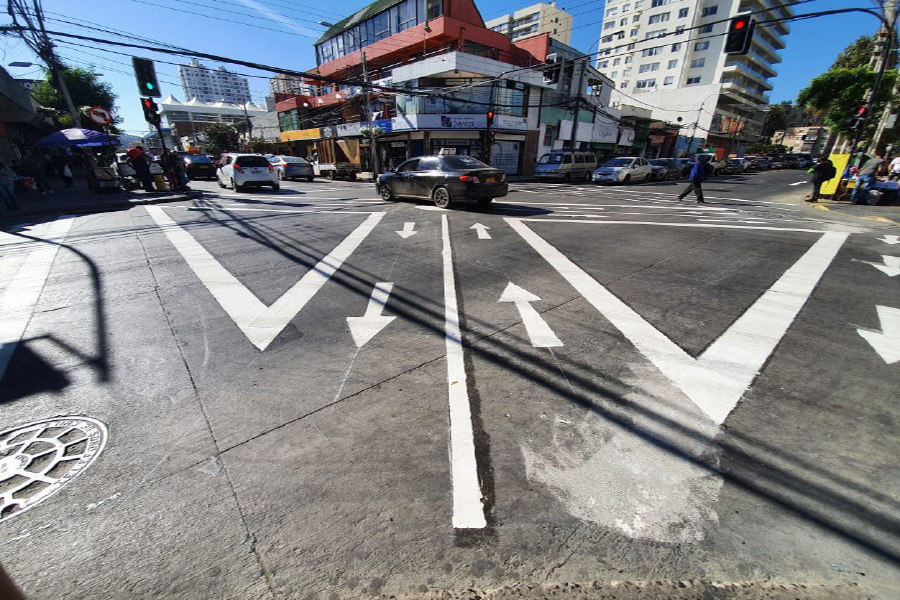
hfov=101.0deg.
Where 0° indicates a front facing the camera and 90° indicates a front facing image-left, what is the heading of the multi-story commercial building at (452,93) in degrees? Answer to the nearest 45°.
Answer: approximately 0°

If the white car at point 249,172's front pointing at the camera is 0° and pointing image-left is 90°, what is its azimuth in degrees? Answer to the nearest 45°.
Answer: approximately 135°

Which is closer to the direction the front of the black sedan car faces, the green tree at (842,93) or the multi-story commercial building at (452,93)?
the multi-story commercial building

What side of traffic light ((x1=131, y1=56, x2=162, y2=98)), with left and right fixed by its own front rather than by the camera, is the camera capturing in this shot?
front

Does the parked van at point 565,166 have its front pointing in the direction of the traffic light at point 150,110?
yes

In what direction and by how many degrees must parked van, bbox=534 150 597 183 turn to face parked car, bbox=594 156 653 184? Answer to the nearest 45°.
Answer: approximately 135° to its left

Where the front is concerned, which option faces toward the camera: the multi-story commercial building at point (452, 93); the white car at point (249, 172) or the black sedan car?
the multi-story commercial building

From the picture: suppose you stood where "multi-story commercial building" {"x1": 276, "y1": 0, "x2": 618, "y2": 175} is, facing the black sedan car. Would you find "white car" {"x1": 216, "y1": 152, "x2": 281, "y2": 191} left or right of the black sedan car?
right

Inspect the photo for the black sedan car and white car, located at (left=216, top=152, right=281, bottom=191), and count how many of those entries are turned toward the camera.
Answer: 0

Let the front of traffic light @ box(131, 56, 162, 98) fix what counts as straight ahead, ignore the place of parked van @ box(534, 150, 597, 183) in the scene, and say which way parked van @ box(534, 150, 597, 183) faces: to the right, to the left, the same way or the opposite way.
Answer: to the right

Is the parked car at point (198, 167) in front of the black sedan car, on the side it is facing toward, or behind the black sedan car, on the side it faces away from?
in front

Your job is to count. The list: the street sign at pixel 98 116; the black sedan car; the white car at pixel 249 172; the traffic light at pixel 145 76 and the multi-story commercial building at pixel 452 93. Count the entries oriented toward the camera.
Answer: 3

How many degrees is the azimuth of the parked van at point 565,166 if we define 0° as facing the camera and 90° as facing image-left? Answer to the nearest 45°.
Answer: approximately 45°

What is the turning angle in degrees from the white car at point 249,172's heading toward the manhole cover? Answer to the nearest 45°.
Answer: approximately 135° to its left

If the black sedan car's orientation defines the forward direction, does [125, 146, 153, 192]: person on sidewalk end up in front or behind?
in front

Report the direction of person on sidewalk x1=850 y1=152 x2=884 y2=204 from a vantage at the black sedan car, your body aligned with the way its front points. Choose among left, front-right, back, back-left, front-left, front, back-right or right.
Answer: back-right

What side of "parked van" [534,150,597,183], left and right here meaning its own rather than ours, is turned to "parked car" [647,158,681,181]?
back

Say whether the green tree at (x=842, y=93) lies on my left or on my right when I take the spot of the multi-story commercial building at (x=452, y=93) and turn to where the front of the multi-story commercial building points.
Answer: on my left

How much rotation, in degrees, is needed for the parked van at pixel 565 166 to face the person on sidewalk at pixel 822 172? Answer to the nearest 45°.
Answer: approximately 90° to its left

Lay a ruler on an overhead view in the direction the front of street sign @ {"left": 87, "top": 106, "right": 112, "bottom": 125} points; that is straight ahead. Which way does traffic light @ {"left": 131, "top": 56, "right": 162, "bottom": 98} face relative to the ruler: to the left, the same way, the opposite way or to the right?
the same way

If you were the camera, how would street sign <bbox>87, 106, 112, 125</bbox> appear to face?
facing the viewer

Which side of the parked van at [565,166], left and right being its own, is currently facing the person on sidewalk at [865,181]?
left
